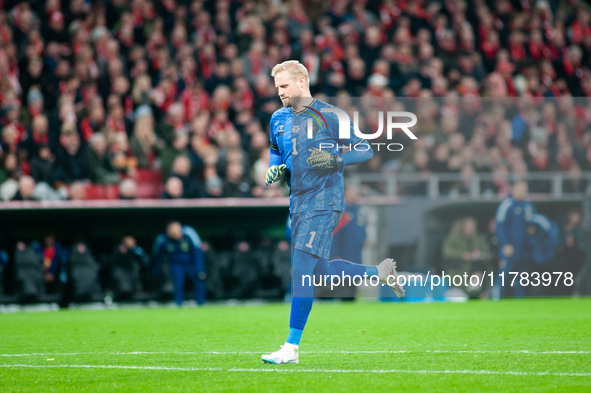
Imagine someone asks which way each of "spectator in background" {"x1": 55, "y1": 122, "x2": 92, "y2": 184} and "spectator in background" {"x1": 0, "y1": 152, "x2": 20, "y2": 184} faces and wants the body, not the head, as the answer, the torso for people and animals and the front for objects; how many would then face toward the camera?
2

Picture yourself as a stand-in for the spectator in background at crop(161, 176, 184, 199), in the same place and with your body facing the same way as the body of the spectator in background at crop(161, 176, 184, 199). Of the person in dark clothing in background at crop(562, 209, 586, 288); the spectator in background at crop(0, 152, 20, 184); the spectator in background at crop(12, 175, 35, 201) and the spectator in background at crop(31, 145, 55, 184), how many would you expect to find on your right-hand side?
3

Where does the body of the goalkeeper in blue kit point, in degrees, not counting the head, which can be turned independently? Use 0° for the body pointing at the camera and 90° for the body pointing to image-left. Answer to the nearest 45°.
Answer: approximately 45°

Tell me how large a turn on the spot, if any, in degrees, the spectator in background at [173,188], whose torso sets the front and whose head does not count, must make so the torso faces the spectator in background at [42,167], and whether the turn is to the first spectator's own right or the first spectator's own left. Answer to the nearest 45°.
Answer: approximately 90° to the first spectator's own right
